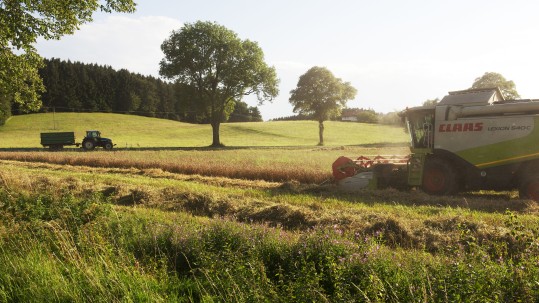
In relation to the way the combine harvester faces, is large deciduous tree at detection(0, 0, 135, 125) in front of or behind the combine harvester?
in front

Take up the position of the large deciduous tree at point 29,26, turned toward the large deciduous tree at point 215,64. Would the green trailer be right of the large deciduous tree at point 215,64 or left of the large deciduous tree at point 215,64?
left

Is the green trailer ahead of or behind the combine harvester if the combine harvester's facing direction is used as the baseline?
ahead

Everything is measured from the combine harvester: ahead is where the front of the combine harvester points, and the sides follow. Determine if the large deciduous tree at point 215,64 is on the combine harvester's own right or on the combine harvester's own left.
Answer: on the combine harvester's own right

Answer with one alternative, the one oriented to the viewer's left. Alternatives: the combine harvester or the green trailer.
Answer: the combine harvester

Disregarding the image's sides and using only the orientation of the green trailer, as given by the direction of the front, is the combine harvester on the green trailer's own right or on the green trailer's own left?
on the green trailer's own right

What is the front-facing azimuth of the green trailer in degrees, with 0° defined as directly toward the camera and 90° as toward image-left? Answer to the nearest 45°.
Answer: approximately 270°

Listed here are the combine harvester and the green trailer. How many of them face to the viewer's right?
1

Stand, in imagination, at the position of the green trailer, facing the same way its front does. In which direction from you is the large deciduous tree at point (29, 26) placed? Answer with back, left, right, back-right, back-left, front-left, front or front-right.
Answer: right

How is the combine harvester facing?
to the viewer's left

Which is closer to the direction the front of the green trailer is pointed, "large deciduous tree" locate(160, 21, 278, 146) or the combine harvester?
the large deciduous tree

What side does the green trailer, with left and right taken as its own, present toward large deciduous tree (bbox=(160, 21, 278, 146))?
front
